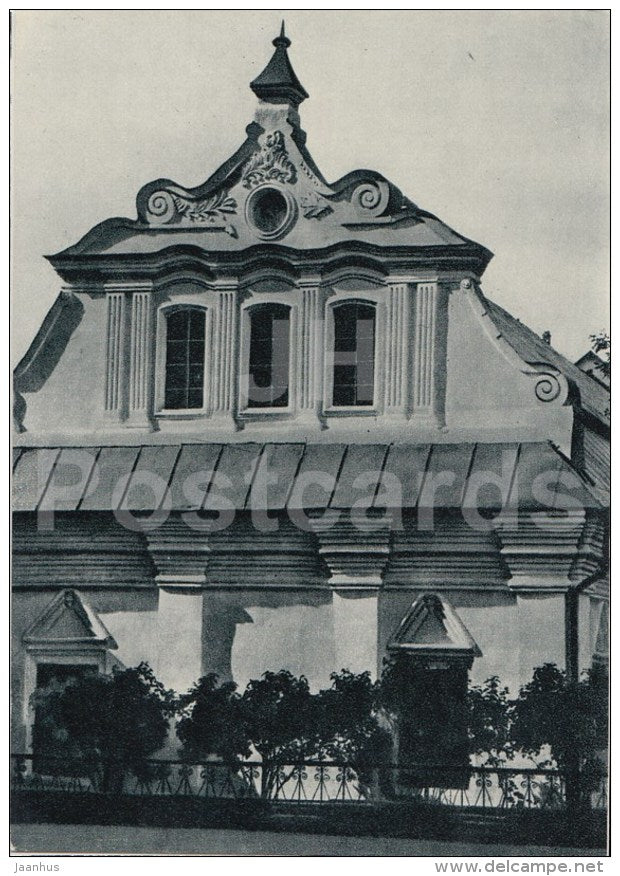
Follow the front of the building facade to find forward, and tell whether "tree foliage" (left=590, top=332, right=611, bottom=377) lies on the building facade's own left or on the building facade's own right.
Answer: on the building facade's own left

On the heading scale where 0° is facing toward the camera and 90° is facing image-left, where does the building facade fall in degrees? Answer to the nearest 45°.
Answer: approximately 0°
